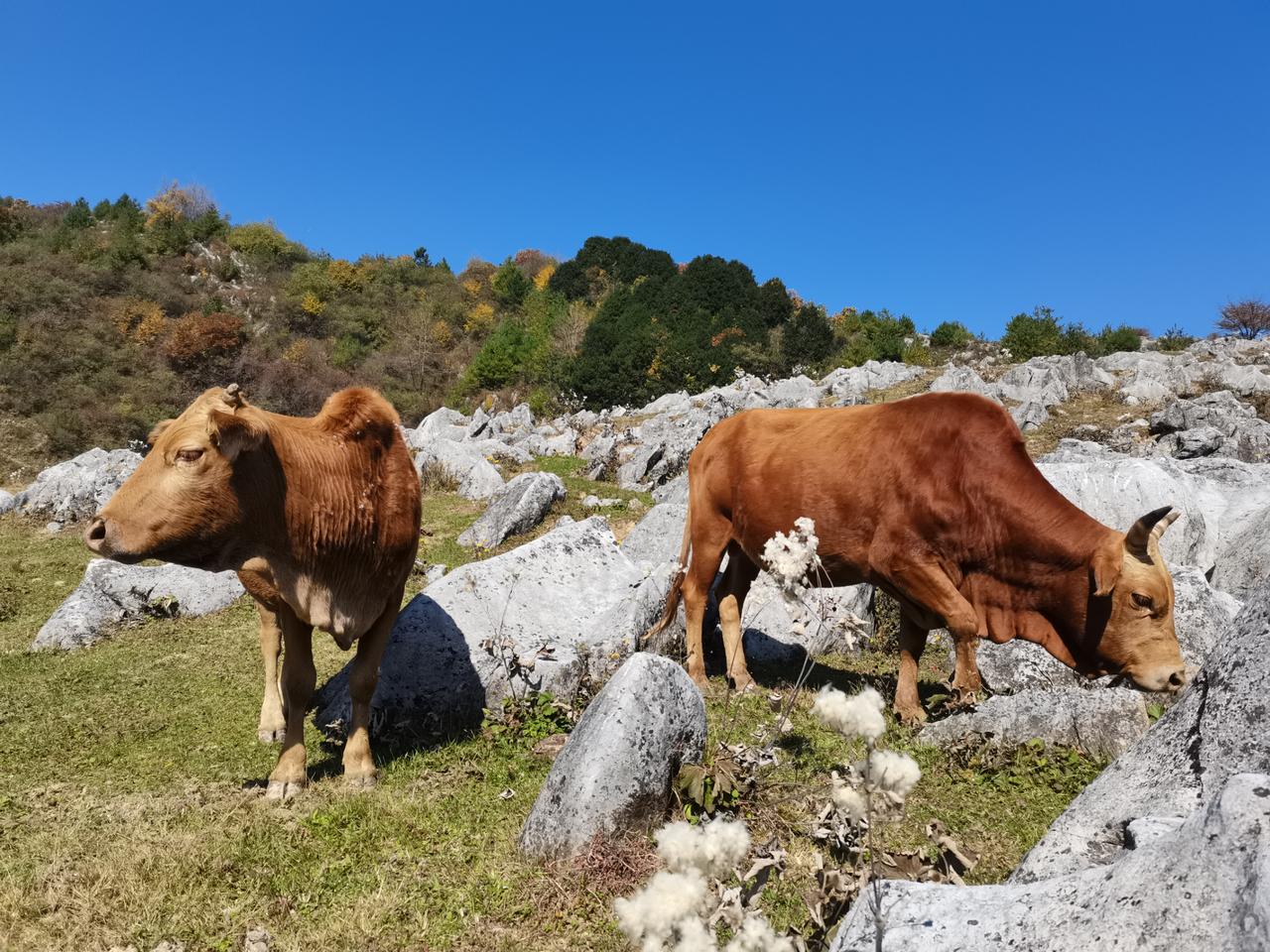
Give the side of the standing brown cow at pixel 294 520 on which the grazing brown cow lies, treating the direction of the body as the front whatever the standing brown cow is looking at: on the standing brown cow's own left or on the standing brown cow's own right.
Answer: on the standing brown cow's own left

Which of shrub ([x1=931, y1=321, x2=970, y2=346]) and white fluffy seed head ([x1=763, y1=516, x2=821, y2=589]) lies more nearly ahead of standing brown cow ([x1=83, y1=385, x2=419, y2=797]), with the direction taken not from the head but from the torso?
the white fluffy seed head

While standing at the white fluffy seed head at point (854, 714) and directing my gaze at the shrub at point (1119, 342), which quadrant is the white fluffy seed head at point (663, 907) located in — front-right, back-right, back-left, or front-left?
back-left

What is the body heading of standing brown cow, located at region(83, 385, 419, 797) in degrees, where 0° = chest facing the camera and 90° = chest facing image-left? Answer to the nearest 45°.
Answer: approximately 0°

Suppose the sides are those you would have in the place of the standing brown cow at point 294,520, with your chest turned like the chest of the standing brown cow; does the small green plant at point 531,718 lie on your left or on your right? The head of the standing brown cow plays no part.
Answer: on your left
